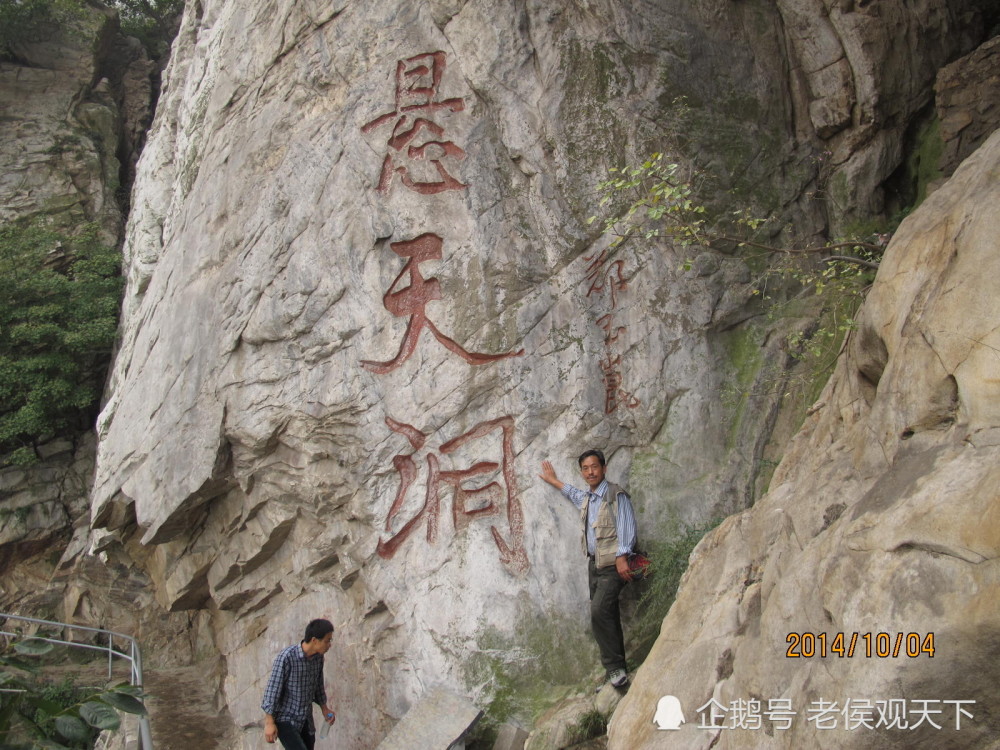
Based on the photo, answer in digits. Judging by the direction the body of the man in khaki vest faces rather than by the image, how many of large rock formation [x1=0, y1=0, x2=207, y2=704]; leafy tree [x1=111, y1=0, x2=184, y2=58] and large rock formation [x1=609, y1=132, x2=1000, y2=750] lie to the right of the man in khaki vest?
2

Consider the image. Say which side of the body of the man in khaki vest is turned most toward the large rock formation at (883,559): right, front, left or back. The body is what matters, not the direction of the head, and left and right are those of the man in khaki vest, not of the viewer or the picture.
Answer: left

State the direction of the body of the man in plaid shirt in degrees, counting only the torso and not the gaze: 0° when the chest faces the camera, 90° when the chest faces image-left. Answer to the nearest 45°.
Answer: approximately 315°

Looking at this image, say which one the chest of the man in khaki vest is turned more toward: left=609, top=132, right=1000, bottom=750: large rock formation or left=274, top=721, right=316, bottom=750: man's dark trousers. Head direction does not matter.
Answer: the man's dark trousers

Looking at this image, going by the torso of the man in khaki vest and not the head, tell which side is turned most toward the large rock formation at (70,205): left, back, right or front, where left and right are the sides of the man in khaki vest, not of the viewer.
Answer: right

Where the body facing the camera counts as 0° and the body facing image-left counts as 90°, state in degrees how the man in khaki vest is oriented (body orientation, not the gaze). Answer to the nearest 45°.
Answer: approximately 45°

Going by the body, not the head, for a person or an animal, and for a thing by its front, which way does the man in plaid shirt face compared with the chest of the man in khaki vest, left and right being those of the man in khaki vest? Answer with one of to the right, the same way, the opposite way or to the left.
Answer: to the left
